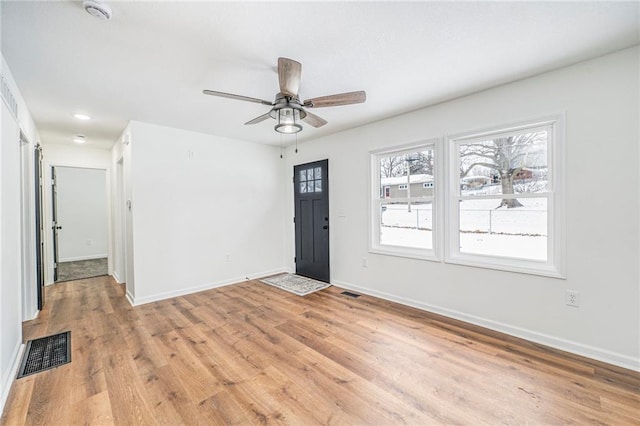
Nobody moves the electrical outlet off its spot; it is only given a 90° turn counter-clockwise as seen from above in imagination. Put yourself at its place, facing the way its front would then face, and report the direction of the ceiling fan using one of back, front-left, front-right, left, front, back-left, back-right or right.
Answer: back-right

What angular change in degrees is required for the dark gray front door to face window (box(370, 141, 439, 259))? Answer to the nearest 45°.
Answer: approximately 90° to its left

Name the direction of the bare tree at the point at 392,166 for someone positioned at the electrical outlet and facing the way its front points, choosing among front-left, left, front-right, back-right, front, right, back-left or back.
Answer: right

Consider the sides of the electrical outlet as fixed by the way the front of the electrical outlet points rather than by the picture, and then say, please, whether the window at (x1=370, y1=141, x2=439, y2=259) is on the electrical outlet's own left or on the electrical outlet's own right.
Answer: on the electrical outlet's own right

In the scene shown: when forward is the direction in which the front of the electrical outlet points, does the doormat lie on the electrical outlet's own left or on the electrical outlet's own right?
on the electrical outlet's own right

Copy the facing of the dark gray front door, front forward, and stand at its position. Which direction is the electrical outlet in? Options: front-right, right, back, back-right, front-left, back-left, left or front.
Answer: left

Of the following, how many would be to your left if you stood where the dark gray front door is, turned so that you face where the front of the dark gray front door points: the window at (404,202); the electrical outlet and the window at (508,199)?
3

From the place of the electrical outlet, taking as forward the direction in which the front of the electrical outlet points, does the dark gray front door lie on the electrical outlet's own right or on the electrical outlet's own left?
on the electrical outlet's own right

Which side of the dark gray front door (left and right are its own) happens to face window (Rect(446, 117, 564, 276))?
left

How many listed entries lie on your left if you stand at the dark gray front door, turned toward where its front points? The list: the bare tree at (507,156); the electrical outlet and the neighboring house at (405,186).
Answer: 3

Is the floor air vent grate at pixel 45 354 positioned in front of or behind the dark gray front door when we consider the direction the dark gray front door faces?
in front
